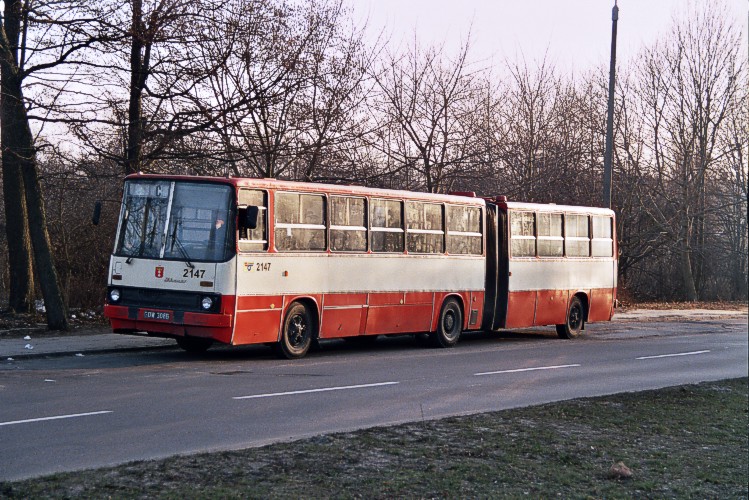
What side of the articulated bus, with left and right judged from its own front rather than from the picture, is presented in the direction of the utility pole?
back

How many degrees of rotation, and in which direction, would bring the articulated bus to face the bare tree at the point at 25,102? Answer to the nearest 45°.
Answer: approximately 45° to its right

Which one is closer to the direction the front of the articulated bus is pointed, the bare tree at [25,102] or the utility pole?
the bare tree
